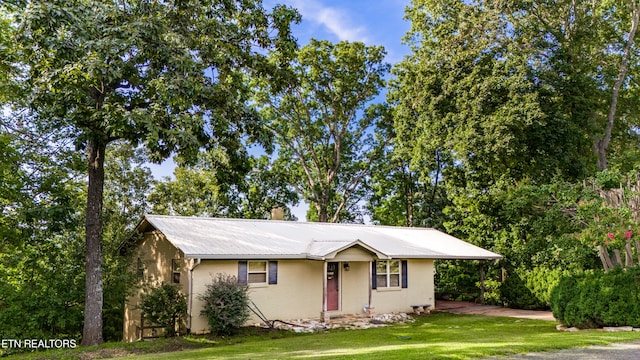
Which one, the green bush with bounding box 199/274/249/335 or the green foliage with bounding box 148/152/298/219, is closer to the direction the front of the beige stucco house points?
the green bush

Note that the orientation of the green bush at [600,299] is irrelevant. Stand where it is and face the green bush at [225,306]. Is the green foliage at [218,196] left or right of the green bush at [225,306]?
right

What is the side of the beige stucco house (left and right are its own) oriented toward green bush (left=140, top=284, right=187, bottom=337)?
right

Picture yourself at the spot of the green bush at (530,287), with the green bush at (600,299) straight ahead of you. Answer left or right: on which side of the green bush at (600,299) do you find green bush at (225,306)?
right

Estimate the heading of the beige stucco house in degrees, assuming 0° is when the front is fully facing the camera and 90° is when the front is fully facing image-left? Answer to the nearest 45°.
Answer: approximately 315°

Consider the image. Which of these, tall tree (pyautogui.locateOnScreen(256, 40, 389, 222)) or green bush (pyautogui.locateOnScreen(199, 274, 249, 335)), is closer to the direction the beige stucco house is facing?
the green bush

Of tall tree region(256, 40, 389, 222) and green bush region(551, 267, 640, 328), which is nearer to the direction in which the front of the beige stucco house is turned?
the green bush
